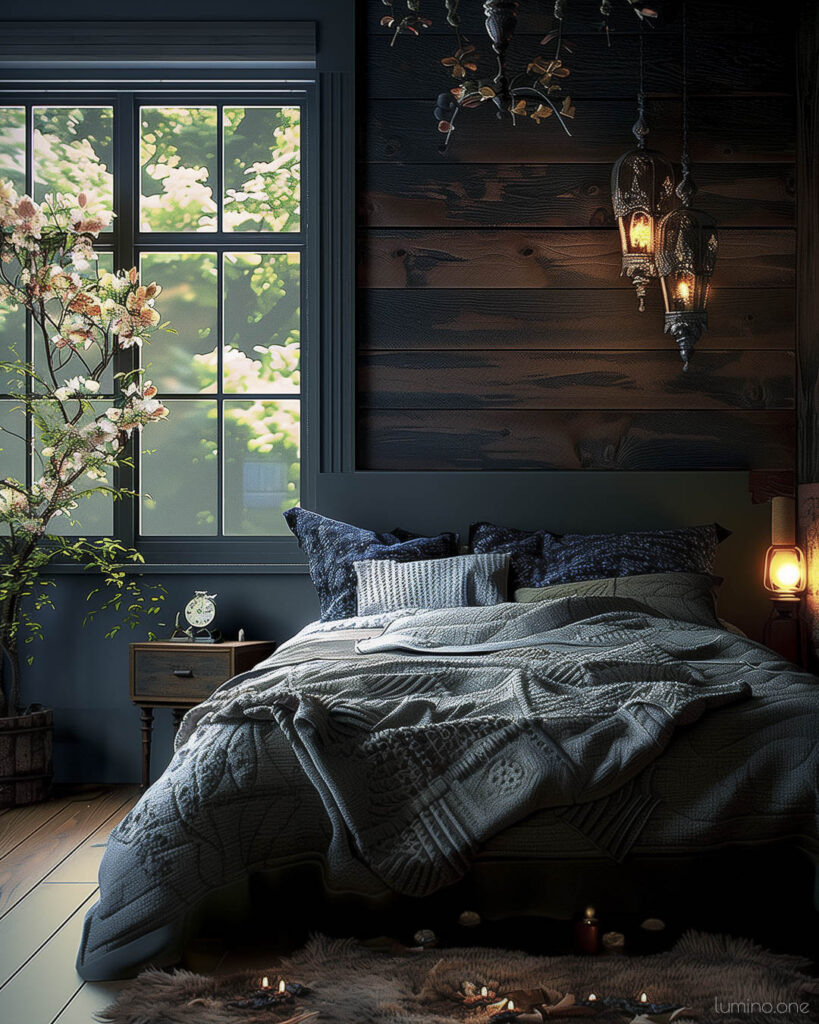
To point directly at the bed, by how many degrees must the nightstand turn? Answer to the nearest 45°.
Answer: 0° — it already faces it

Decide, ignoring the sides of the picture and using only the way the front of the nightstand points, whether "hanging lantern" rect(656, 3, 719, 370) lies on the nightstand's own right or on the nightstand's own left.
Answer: on the nightstand's own left

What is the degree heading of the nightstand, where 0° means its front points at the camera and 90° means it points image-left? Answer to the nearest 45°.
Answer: approximately 0°

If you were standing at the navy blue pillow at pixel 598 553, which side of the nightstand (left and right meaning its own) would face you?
left
